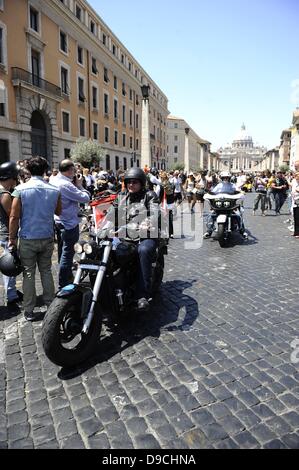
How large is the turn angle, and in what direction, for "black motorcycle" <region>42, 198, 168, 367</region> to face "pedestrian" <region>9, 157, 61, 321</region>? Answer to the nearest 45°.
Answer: approximately 90° to its right

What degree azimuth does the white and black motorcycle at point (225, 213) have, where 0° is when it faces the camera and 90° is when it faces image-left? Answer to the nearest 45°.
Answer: approximately 0°

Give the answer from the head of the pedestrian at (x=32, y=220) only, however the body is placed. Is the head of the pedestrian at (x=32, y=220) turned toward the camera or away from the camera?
away from the camera

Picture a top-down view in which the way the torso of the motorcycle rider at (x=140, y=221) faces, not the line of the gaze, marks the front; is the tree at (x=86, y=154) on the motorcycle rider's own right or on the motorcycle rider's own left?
on the motorcycle rider's own right

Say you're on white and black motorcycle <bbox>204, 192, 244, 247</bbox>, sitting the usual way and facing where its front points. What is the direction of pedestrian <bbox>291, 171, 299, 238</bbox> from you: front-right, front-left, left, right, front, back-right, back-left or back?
back-left

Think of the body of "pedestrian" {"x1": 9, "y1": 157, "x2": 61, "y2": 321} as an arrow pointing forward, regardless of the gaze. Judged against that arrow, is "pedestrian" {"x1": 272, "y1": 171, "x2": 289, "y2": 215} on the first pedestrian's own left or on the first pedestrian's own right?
on the first pedestrian's own right

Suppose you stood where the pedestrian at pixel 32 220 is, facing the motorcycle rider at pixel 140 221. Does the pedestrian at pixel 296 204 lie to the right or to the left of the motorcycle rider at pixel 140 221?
left

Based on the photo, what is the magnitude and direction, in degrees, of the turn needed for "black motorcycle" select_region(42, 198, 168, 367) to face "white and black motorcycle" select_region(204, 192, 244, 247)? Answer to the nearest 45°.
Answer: approximately 180°

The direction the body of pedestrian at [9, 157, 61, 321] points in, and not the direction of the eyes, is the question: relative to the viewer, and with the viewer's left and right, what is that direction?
facing away from the viewer

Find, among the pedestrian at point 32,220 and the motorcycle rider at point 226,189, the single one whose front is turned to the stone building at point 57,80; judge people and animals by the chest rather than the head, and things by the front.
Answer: the pedestrian
